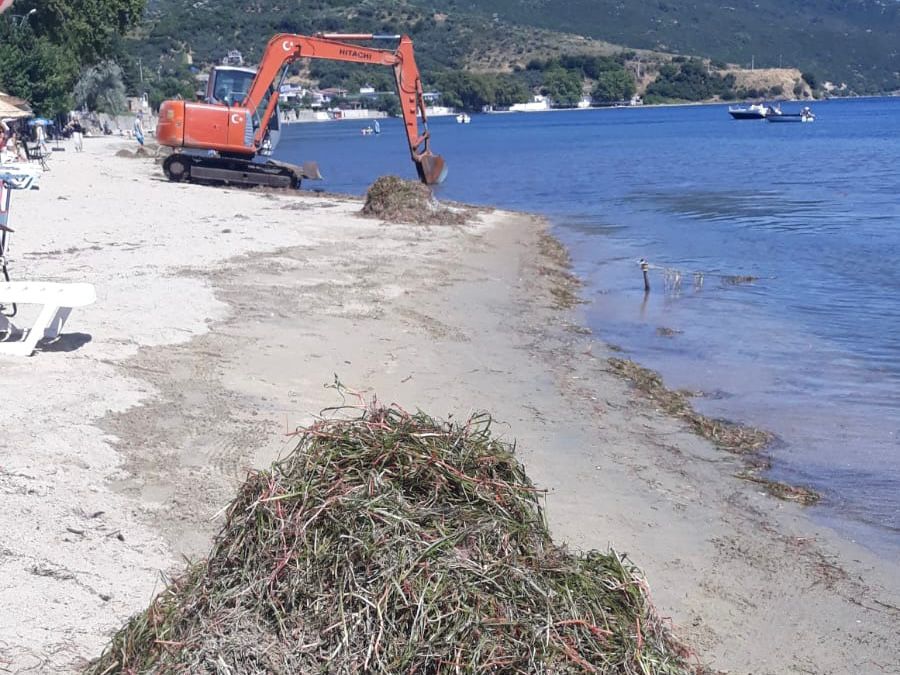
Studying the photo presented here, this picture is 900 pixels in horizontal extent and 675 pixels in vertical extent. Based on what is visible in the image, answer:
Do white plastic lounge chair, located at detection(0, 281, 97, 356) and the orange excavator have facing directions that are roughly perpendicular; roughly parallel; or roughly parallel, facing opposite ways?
roughly parallel

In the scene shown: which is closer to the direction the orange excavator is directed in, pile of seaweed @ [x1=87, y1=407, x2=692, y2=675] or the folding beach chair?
the pile of seaweed

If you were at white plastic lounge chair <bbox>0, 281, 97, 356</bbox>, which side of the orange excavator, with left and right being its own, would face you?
right

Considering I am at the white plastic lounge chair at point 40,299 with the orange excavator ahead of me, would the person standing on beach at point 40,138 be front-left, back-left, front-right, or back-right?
front-left

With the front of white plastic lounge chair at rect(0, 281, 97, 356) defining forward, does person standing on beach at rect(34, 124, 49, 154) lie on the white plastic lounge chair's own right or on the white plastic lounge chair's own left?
on the white plastic lounge chair's own left

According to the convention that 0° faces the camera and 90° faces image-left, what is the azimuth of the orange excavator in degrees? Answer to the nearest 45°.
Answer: approximately 270°

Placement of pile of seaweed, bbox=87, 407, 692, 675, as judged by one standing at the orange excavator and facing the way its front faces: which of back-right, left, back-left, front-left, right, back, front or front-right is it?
right

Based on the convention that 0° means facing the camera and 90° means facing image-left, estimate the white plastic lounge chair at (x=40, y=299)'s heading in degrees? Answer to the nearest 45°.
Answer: approximately 270°

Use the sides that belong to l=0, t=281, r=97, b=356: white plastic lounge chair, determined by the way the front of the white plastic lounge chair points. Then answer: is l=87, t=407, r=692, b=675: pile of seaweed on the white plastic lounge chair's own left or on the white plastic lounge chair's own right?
on the white plastic lounge chair's own right

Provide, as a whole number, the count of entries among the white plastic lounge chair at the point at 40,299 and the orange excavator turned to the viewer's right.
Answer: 2

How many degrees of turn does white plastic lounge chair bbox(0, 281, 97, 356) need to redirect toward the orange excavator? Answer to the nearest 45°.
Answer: approximately 90° to its left

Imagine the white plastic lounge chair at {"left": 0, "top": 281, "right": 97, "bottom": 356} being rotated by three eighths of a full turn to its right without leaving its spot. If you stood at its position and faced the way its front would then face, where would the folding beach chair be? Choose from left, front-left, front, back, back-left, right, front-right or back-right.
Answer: back-right
